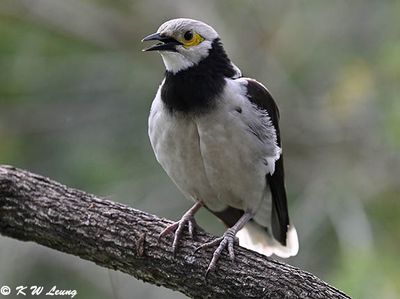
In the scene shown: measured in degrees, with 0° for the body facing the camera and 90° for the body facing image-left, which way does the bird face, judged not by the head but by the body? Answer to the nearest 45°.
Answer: approximately 45°
